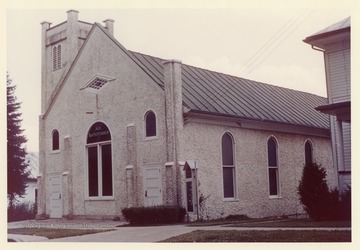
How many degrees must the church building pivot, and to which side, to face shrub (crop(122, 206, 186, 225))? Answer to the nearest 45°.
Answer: approximately 45° to its left

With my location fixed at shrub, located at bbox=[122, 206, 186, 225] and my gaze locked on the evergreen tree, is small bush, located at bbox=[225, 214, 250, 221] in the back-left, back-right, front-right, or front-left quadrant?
back-right

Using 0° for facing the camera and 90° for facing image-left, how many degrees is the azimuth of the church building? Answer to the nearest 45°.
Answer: approximately 45°

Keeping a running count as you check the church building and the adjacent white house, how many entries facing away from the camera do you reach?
0

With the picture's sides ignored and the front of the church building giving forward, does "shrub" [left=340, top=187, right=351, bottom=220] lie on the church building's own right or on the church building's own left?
on the church building's own left

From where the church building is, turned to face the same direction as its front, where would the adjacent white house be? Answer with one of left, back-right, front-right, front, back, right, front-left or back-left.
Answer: left

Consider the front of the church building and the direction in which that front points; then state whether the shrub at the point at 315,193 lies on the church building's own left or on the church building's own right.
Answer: on the church building's own left

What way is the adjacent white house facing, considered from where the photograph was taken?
facing the viewer and to the left of the viewer
